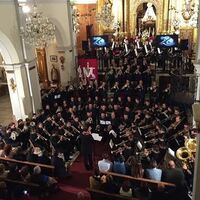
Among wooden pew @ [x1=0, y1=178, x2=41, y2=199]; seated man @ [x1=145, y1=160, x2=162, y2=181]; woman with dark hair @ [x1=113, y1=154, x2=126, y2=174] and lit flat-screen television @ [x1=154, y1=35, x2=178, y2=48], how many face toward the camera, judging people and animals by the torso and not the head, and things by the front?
1

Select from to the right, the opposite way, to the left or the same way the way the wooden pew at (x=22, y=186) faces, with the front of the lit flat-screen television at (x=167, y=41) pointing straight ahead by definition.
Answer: the opposite way

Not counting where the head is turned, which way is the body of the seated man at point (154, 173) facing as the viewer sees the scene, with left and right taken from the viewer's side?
facing away from the viewer

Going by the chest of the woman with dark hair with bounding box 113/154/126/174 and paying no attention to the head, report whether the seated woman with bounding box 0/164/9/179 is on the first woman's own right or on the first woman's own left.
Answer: on the first woman's own left

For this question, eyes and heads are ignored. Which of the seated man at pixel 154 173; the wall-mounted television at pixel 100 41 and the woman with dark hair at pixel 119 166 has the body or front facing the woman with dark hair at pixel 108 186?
the wall-mounted television

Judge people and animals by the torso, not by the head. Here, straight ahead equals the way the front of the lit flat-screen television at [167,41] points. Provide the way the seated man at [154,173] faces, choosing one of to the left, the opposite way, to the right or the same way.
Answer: the opposite way

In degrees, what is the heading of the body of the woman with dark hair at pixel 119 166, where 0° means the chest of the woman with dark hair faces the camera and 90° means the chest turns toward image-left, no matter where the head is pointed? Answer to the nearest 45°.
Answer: approximately 180°

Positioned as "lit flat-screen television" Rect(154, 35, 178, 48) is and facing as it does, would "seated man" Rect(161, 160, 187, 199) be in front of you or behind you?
in front

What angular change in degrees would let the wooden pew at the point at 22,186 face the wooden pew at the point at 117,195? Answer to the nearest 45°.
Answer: approximately 90° to its right

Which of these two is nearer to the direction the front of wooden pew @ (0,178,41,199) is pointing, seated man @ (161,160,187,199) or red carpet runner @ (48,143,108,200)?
the red carpet runner

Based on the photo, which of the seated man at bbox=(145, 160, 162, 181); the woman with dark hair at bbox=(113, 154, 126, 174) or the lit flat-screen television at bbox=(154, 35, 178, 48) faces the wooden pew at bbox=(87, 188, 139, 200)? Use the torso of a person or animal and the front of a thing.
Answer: the lit flat-screen television

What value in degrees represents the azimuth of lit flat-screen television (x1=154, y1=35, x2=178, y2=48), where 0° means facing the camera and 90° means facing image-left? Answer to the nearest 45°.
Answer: approximately 0°

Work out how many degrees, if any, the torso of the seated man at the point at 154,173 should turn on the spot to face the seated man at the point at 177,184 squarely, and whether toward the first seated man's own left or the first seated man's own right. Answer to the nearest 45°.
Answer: approximately 135° to the first seated man's own right

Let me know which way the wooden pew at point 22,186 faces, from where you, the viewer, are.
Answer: facing away from the viewer and to the right of the viewer

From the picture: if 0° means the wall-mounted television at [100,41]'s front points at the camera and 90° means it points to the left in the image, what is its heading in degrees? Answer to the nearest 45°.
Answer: approximately 0°

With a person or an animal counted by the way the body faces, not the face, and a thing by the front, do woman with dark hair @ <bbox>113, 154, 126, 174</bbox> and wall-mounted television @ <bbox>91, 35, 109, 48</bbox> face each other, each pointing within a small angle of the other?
yes

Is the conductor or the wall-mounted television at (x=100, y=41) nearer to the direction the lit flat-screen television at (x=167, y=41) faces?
the conductor
